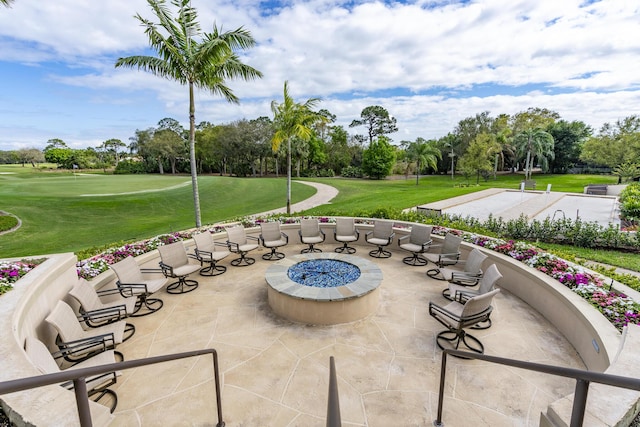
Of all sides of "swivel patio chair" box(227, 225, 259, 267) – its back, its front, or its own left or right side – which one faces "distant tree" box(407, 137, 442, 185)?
left

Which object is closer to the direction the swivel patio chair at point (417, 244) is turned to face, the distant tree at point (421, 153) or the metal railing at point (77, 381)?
the metal railing

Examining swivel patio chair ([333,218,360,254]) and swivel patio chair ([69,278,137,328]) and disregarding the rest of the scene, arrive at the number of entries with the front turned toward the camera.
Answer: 1

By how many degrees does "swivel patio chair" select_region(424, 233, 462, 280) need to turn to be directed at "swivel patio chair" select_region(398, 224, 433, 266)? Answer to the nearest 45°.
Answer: approximately 90° to its right

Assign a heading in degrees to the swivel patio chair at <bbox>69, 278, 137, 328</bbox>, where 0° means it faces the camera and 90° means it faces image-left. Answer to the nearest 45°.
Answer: approximately 270°

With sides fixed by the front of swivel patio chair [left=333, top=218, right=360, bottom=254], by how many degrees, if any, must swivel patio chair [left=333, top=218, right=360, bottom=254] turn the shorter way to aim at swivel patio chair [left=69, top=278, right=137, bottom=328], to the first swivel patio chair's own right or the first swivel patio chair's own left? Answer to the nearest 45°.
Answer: approximately 45° to the first swivel patio chair's own right

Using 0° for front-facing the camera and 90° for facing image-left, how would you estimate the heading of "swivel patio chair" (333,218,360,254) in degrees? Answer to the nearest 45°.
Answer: approximately 0°

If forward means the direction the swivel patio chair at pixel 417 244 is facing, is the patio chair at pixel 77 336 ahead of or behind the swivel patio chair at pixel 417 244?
ahead

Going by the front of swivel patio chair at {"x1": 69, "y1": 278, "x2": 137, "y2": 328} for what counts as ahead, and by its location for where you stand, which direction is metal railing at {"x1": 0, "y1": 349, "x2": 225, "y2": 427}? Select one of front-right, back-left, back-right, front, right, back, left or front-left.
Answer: right

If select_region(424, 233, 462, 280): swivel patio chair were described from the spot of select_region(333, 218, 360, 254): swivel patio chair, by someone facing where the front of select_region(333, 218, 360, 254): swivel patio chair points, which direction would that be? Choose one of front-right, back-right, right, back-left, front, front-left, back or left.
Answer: front-left

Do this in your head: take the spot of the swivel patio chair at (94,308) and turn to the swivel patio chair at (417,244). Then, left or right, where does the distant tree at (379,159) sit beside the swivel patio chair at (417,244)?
left

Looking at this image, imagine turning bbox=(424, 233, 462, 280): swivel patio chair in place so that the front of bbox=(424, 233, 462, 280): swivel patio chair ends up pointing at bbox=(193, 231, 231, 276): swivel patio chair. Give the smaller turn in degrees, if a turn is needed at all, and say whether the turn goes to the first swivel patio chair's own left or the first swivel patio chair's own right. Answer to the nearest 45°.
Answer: approximately 45° to the first swivel patio chair's own right
